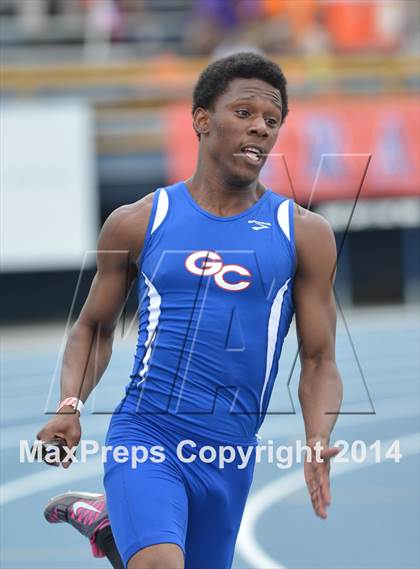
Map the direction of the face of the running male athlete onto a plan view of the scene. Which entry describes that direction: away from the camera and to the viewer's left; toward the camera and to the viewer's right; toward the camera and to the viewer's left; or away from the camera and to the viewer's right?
toward the camera and to the viewer's right

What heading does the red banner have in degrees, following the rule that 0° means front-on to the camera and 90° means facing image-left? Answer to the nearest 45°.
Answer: approximately 0°

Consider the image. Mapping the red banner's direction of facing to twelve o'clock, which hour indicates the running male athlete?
The running male athlete is roughly at 12 o'clock from the red banner.
